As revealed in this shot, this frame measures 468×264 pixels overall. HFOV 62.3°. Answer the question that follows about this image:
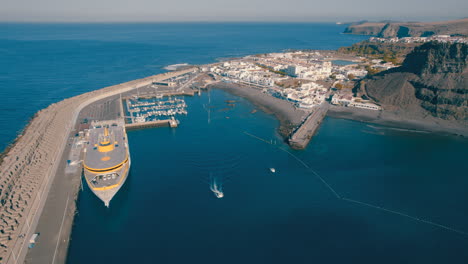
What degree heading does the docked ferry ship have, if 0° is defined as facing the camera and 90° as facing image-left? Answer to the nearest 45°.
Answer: approximately 0°
